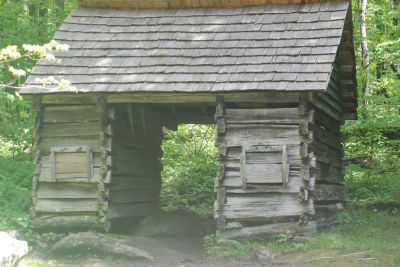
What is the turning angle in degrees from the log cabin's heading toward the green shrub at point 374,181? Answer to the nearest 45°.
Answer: approximately 135° to its left

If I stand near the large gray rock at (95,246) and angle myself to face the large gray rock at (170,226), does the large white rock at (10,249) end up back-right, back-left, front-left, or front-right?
back-left

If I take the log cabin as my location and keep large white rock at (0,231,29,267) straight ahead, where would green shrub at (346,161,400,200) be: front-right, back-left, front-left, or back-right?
back-left

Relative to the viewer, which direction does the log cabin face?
toward the camera

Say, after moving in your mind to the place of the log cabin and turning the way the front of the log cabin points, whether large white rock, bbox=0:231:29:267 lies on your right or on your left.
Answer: on your right
